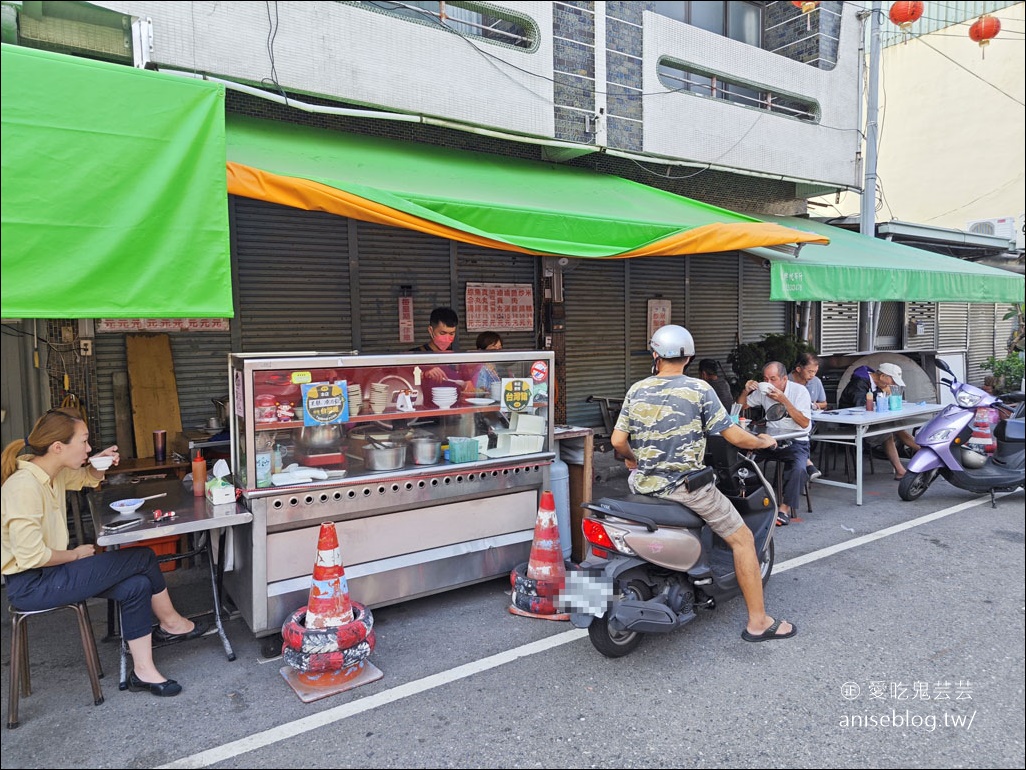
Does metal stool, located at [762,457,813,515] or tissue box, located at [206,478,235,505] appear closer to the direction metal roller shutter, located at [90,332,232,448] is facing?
the tissue box

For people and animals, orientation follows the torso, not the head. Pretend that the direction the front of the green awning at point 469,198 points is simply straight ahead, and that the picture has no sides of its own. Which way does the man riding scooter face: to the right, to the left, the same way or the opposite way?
to the left

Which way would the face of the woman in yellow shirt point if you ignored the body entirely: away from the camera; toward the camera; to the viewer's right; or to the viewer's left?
to the viewer's right

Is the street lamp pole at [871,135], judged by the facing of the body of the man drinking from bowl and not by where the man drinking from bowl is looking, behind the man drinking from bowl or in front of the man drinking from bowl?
behind

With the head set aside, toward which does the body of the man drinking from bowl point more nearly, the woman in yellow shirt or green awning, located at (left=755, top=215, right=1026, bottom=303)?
the woman in yellow shirt

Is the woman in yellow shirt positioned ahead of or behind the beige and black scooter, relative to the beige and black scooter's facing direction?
behind

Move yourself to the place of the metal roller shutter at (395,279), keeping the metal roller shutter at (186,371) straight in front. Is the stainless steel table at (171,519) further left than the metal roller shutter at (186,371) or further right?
left

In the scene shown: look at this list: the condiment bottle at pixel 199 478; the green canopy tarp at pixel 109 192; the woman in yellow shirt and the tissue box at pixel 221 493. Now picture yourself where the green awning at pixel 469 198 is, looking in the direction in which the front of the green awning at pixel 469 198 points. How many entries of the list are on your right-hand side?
4

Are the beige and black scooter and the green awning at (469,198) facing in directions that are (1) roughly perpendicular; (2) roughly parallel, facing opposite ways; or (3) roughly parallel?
roughly perpendicular

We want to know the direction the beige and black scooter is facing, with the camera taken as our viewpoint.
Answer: facing away from the viewer and to the right of the viewer

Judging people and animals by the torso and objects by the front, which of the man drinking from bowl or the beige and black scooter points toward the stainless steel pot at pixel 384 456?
the man drinking from bowl
